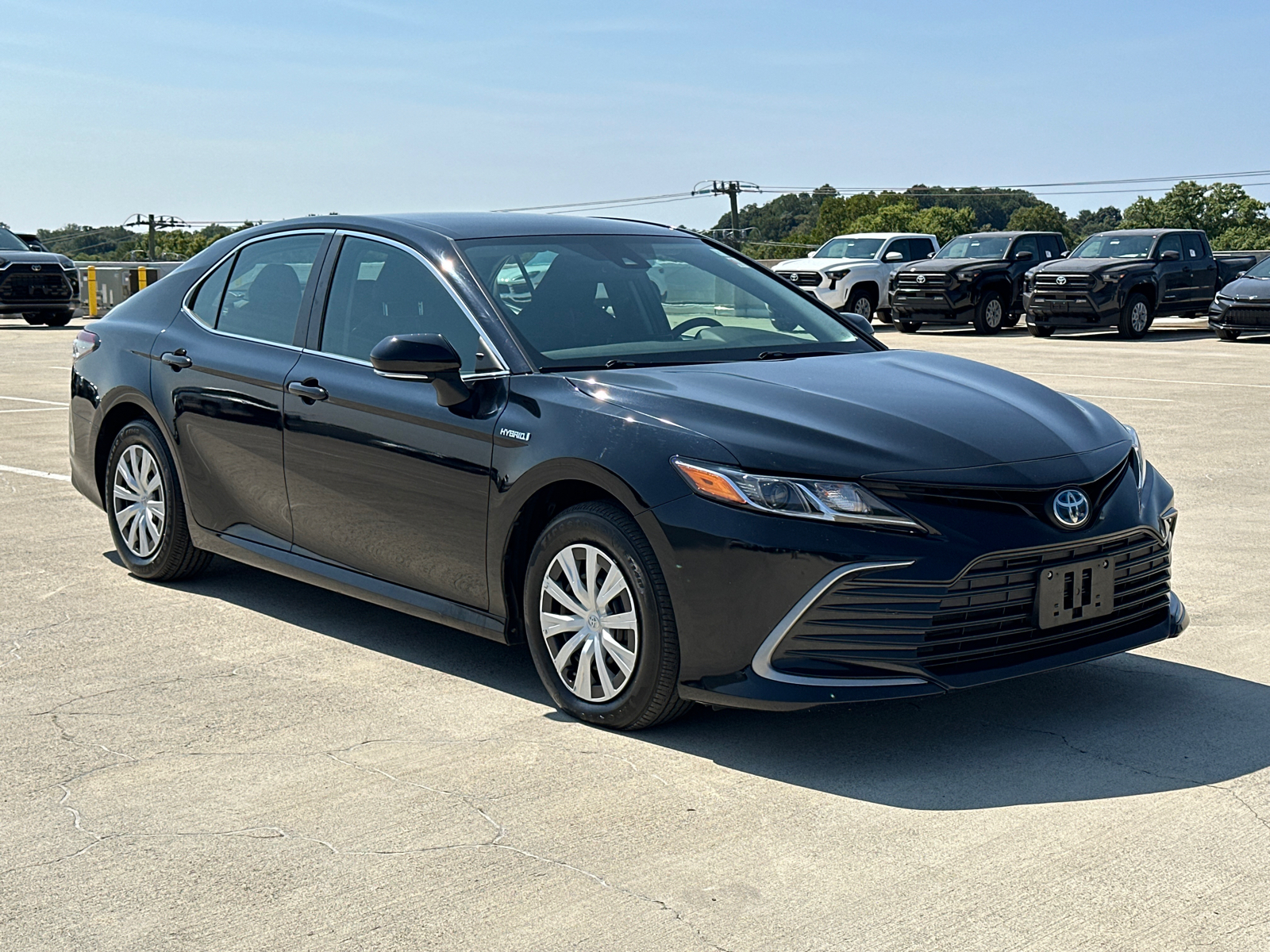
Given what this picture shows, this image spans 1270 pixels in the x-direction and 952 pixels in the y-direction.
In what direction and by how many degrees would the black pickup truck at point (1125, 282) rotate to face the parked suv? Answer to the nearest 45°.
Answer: approximately 45° to its right

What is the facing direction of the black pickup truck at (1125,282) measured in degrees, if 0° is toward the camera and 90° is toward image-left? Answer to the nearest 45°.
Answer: approximately 45°

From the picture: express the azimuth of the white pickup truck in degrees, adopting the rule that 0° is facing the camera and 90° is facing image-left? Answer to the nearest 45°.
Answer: approximately 45°

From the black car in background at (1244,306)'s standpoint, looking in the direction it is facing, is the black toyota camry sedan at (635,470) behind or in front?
in front

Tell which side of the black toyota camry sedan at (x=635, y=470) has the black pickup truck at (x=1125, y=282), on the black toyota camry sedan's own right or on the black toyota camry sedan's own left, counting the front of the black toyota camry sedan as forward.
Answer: on the black toyota camry sedan's own left

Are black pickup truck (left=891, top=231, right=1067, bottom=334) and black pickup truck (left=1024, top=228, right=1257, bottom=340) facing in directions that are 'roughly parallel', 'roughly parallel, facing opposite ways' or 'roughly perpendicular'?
roughly parallel

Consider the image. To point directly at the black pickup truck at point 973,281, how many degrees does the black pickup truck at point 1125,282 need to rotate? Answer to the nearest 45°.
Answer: approximately 45° to its right

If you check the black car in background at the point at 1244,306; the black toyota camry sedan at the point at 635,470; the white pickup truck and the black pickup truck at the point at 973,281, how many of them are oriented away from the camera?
0

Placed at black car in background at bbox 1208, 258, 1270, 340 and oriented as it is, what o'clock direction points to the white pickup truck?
The white pickup truck is roughly at 2 o'clock from the black car in background.

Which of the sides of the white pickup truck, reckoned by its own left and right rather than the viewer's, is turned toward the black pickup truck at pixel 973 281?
left

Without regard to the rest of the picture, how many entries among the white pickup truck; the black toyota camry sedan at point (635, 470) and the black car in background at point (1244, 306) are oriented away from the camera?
0

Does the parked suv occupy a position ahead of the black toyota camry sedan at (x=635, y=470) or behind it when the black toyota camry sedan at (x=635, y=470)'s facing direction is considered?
behind

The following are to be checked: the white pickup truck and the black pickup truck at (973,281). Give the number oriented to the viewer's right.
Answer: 0

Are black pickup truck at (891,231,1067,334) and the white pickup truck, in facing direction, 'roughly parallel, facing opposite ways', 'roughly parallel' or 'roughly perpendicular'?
roughly parallel

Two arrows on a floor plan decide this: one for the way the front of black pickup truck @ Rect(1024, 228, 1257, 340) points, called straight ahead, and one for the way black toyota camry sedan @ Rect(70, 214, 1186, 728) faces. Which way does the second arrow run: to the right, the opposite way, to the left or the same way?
to the left

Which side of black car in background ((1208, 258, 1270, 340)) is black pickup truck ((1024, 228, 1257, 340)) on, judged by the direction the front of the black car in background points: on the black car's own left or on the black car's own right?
on the black car's own right

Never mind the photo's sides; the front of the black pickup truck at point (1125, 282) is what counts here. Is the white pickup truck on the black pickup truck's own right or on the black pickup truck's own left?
on the black pickup truck's own right

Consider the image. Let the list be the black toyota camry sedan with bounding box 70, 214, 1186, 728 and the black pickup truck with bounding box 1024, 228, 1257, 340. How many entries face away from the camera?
0
